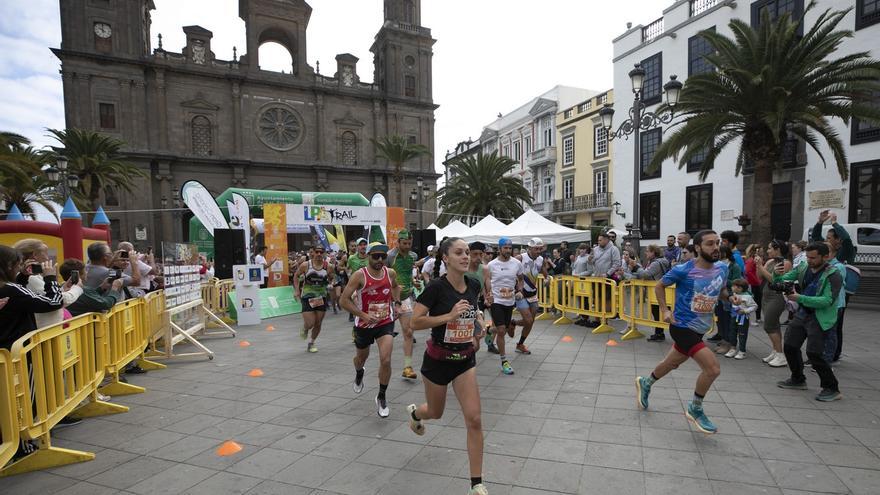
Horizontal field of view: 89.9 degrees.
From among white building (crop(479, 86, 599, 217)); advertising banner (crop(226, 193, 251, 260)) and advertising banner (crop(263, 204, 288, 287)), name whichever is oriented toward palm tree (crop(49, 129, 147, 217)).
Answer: the white building

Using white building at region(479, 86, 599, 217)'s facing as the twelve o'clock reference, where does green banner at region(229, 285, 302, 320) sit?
The green banner is roughly at 11 o'clock from the white building.

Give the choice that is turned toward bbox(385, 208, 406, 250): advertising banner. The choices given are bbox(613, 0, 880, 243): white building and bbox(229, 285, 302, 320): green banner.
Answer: the white building

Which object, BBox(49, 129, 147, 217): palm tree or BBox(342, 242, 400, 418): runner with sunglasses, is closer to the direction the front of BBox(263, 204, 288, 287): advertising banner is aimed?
the runner with sunglasses

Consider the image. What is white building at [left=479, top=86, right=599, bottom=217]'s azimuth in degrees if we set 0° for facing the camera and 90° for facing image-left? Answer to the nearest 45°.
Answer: approximately 45°

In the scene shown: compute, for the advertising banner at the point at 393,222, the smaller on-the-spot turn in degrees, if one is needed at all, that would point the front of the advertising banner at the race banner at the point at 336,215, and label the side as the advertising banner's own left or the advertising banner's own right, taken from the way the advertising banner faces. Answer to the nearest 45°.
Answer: approximately 90° to the advertising banner's own right

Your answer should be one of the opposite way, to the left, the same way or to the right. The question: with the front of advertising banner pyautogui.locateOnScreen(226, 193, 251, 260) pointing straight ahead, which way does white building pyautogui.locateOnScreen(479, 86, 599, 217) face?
to the right

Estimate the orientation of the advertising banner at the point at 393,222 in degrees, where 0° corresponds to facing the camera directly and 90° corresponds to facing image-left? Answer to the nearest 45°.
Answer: approximately 0°

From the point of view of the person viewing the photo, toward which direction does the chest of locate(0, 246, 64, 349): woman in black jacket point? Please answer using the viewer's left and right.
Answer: facing to the right of the viewer

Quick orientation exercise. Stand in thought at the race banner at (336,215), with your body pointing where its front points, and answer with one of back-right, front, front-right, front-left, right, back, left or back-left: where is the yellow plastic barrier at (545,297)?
front-left

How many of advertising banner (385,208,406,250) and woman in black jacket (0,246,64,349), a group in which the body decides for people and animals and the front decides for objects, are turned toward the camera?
1

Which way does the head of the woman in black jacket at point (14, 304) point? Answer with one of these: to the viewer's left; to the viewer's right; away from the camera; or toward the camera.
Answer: to the viewer's right
